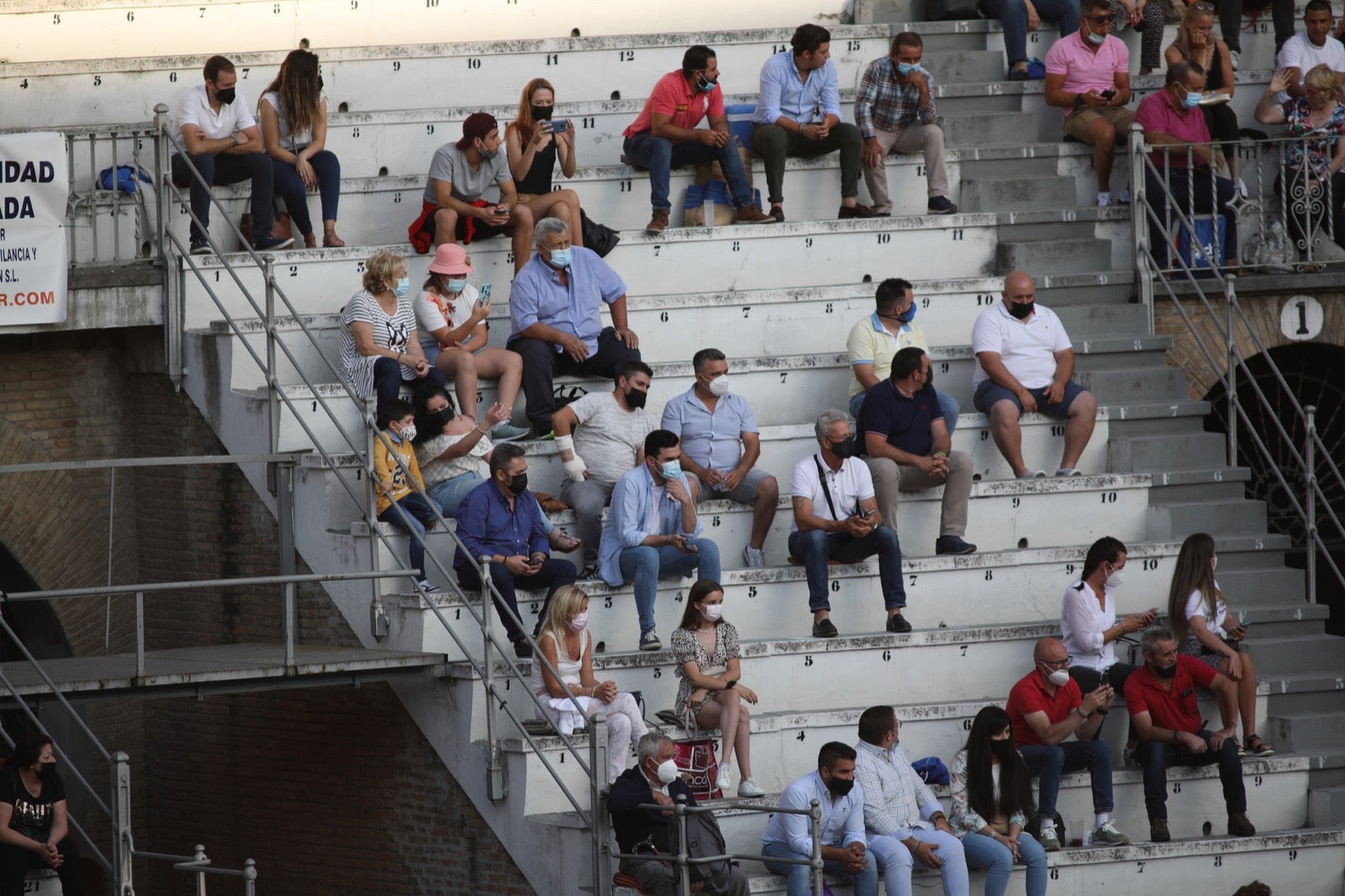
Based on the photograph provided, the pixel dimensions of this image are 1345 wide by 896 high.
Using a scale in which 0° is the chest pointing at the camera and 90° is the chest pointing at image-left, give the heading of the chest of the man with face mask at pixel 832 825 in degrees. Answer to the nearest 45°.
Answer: approximately 315°

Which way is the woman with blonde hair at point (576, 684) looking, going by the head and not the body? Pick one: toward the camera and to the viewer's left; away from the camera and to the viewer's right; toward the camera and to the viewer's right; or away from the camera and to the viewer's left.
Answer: toward the camera and to the viewer's right

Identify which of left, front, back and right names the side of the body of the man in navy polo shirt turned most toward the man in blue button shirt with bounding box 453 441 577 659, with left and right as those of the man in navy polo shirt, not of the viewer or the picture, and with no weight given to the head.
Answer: right

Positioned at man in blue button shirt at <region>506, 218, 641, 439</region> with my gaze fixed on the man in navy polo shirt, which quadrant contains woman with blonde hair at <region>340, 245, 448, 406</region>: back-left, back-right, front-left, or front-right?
back-right

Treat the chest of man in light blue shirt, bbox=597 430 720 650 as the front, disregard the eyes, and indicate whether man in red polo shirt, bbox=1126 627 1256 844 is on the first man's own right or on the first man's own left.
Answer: on the first man's own left

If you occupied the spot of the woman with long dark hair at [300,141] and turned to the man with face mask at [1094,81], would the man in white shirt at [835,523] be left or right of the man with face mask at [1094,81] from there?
right

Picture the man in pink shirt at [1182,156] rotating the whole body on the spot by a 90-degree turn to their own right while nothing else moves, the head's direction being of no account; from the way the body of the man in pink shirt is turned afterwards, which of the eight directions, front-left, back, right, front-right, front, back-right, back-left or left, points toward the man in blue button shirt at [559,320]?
front
